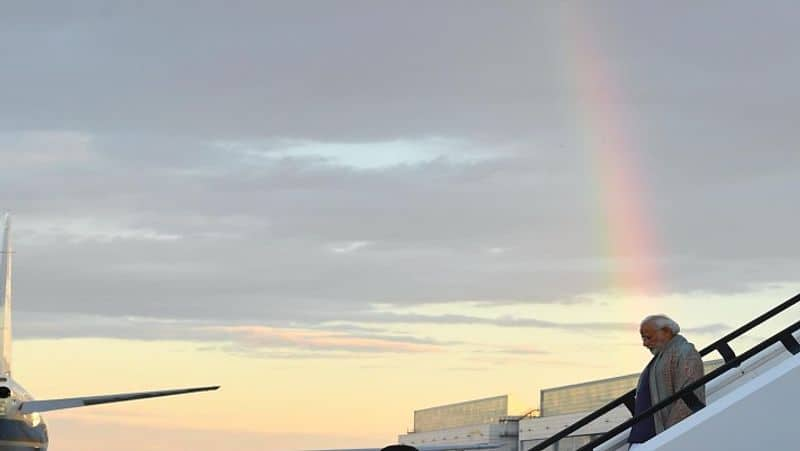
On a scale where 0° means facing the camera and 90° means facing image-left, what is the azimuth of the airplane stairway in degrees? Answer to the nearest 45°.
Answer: approximately 90°

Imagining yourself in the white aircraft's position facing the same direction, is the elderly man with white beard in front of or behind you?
behind

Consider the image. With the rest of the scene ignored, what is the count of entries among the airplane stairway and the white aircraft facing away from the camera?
1

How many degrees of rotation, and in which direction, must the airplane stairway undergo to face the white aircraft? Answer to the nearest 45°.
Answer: approximately 45° to its right

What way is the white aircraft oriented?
away from the camera

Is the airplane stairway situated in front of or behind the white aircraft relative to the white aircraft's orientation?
behind
